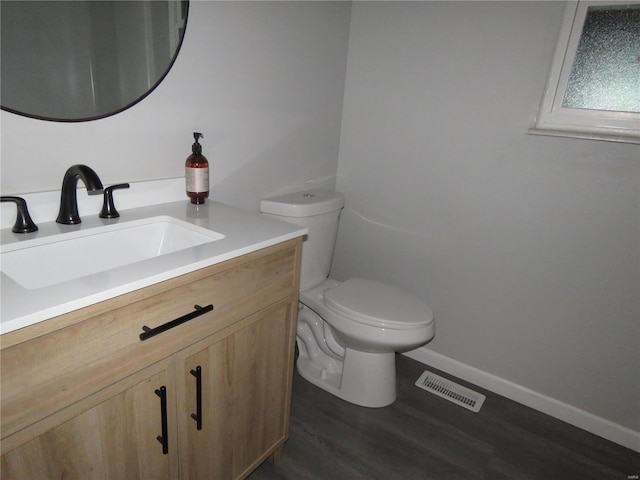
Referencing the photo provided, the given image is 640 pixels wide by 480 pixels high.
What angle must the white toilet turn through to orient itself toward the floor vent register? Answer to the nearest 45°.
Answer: approximately 45° to its left

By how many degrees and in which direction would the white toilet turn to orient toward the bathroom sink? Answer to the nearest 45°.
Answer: approximately 90° to its right

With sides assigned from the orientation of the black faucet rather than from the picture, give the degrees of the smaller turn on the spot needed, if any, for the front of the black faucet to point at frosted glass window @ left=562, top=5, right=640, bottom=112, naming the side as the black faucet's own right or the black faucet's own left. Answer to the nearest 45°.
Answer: approximately 45° to the black faucet's own left

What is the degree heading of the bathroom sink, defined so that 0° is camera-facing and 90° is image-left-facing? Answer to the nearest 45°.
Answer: approximately 315°

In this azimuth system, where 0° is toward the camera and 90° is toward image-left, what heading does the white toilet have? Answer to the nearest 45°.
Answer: approximately 315°
